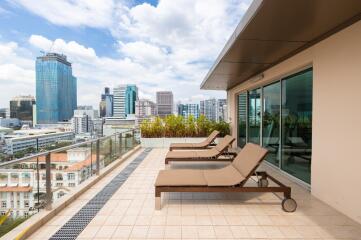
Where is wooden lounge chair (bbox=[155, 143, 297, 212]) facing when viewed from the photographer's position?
facing to the left of the viewer

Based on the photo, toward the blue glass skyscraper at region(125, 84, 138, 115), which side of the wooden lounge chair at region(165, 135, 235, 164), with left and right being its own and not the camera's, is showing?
right

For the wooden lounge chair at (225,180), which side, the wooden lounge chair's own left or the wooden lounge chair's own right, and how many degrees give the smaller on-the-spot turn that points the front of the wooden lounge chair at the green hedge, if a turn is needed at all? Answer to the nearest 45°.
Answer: approximately 90° to the wooden lounge chair's own right

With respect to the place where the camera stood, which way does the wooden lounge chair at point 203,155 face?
facing to the left of the viewer

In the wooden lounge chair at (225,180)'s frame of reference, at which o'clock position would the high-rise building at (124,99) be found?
The high-rise building is roughly at 2 o'clock from the wooden lounge chair.

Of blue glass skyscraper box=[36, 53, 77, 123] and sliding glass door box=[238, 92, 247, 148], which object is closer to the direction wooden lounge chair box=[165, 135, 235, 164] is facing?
the blue glass skyscraper

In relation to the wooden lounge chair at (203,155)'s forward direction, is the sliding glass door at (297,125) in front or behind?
behind

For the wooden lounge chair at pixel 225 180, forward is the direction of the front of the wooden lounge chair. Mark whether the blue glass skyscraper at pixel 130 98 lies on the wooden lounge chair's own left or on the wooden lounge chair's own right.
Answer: on the wooden lounge chair's own right
